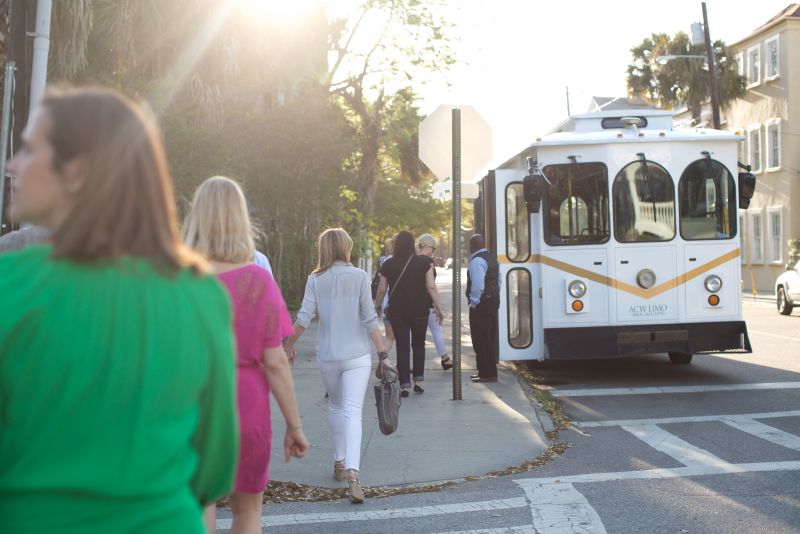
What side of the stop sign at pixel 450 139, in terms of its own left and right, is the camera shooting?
back

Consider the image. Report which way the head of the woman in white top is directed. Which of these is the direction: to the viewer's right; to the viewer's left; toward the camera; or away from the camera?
away from the camera

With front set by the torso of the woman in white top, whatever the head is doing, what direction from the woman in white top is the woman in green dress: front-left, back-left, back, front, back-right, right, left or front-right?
back

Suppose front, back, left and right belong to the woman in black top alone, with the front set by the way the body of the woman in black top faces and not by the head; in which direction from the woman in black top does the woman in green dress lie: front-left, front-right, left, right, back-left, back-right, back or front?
back

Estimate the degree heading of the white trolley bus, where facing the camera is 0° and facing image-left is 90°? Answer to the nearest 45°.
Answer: approximately 0°

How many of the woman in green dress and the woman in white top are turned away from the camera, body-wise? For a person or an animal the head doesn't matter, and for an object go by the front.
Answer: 2

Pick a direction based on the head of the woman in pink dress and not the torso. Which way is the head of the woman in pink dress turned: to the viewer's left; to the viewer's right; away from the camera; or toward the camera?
away from the camera

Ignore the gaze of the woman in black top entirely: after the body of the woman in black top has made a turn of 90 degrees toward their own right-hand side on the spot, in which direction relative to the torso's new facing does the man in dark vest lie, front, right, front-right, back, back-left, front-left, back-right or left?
front-left

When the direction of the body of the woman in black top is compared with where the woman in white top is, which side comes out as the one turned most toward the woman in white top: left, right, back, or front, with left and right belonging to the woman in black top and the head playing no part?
back

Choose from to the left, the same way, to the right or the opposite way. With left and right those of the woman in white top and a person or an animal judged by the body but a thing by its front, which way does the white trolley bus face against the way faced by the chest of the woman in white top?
the opposite way

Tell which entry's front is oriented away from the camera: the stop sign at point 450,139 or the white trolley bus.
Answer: the stop sign

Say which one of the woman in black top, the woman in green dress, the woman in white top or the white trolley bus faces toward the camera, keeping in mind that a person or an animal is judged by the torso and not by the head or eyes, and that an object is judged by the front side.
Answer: the white trolley bus

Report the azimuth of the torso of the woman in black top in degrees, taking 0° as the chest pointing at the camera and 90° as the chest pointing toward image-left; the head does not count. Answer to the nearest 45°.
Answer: approximately 180°

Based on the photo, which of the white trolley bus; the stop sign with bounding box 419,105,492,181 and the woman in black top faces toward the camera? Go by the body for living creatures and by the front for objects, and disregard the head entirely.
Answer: the white trolley bus

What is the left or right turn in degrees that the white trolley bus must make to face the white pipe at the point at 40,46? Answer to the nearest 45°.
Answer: approximately 45° to its right
